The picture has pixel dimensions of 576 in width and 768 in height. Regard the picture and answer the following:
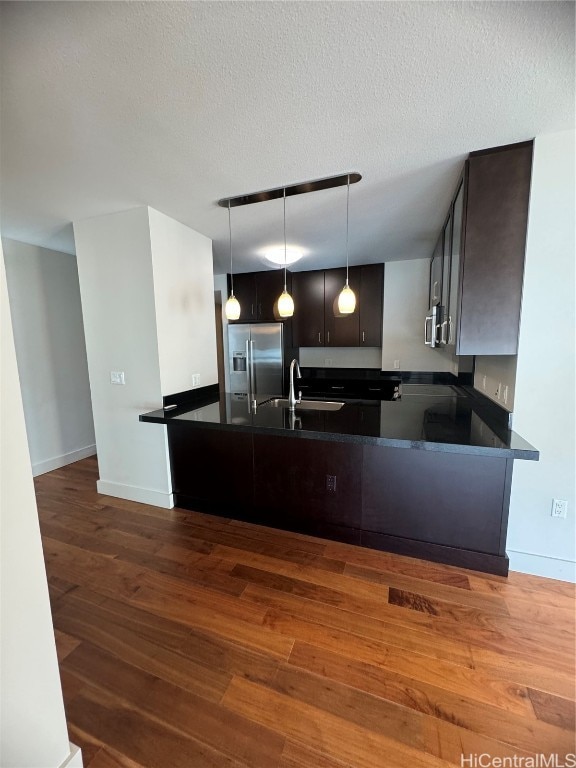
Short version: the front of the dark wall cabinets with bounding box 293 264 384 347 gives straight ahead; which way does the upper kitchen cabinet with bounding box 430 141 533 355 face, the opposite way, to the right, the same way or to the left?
to the right

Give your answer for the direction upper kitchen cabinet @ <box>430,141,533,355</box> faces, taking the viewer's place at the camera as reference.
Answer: facing to the left of the viewer

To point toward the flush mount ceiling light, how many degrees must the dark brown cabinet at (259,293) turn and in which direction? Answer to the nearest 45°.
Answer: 0° — it already faces it

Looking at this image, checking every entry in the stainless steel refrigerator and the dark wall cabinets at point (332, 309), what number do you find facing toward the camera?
2

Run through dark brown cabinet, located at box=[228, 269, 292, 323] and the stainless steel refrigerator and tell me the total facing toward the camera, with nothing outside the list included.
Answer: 2

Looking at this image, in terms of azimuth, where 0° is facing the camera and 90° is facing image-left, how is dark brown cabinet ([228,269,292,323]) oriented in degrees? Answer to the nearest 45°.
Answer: approximately 0°
